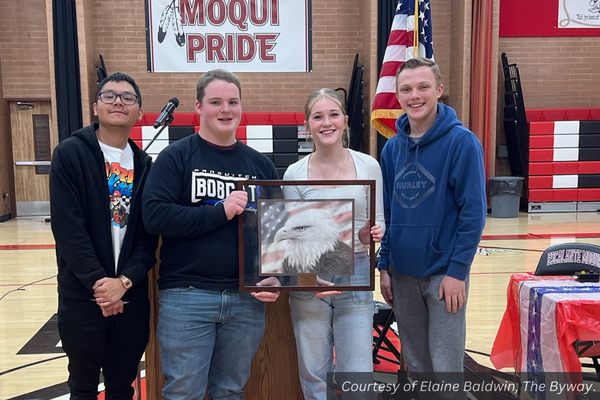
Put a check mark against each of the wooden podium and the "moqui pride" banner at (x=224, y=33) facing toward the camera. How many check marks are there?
2

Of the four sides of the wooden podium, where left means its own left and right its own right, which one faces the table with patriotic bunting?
left

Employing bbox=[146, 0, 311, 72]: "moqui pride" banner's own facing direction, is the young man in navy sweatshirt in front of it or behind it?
in front

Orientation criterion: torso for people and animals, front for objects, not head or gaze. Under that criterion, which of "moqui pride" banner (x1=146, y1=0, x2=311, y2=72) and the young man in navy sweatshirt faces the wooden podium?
the "moqui pride" banner

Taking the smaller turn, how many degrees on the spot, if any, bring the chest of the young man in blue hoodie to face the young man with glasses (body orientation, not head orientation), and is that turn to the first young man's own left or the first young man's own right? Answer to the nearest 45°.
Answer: approximately 45° to the first young man's own right

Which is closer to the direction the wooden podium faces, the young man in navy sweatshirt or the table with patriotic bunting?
the young man in navy sweatshirt

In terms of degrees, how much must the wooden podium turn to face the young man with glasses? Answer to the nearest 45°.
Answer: approximately 45° to its right

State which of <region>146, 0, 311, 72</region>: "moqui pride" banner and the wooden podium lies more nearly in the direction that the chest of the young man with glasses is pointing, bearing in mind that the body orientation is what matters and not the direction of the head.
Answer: the wooden podium

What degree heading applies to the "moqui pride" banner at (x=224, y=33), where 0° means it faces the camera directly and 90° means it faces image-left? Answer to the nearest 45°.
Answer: approximately 0°

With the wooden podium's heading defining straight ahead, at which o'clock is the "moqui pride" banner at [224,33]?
The "moqui pride" banner is roughly at 6 o'clock from the wooden podium.

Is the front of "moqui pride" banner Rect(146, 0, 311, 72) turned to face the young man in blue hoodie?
yes
